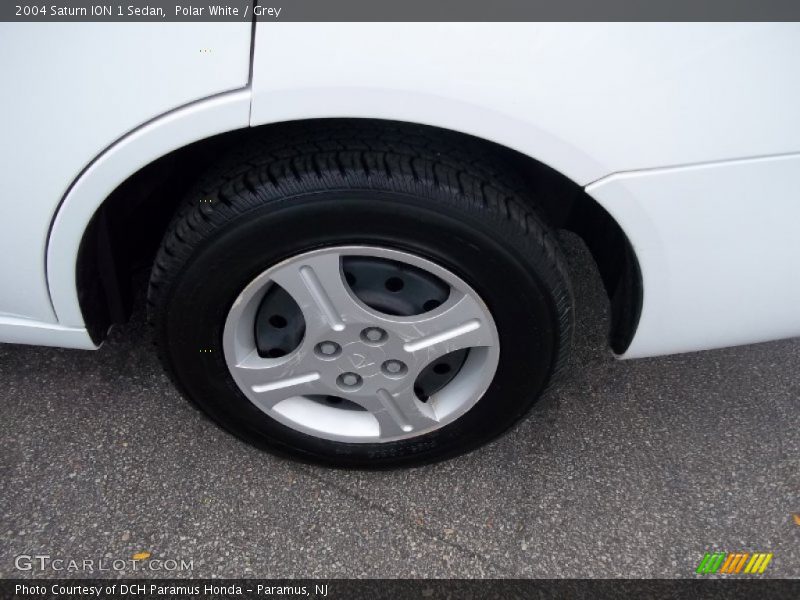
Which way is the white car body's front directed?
to the viewer's left
